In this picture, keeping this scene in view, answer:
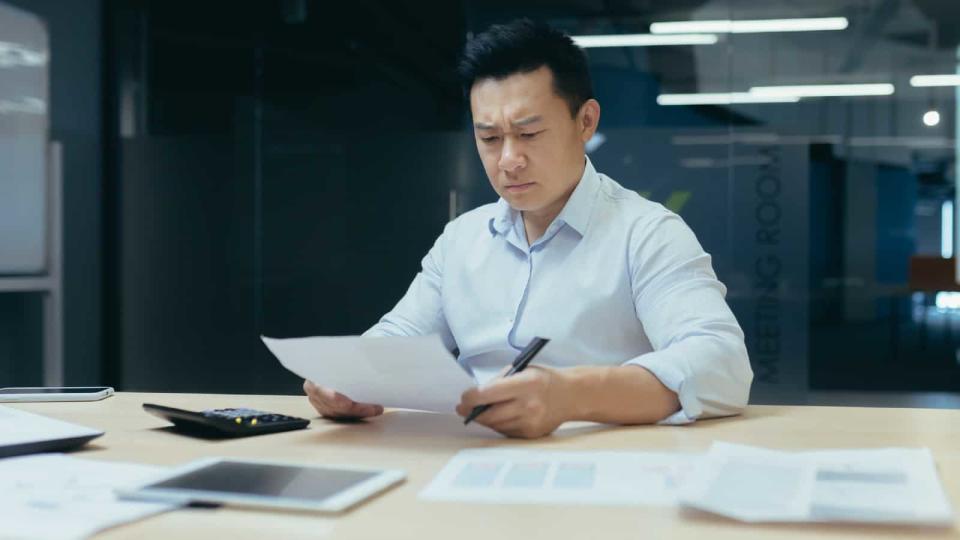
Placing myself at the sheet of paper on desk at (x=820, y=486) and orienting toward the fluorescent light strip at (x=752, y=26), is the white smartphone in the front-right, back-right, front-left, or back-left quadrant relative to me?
front-left

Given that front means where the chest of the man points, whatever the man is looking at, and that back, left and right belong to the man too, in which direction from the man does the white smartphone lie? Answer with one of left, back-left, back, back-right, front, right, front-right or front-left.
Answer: front-right

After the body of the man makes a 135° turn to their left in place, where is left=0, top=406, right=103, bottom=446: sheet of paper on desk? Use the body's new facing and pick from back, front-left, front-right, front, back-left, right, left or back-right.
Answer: back-right

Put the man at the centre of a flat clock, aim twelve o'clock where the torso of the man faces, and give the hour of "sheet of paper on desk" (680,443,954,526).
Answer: The sheet of paper on desk is roughly at 10 o'clock from the man.

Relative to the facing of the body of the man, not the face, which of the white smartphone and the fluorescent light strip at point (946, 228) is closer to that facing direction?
the white smartphone

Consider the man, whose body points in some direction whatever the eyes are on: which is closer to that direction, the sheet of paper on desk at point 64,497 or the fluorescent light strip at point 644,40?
the sheet of paper on desk

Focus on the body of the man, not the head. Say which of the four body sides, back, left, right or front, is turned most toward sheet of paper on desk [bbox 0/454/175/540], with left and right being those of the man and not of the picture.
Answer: front

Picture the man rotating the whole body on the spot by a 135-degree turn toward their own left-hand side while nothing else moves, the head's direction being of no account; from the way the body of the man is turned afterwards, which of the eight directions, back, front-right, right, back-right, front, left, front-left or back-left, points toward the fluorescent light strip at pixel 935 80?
front-left

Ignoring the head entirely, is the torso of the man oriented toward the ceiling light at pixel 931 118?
no

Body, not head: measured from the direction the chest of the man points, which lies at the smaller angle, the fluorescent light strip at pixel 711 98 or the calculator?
the calculator

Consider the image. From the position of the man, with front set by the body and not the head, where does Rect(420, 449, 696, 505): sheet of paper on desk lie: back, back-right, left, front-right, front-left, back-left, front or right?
front-left

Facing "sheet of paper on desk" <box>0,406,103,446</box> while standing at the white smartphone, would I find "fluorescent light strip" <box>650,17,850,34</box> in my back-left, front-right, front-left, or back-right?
back-left

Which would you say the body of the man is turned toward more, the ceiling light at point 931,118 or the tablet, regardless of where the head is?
the tablet

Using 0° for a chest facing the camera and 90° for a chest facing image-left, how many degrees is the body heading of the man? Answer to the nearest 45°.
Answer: approximately 45°

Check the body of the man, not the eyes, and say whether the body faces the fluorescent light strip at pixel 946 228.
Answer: no

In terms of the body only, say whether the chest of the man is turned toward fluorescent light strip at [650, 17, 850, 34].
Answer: no

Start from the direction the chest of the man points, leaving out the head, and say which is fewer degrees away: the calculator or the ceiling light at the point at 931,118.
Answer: the calculator

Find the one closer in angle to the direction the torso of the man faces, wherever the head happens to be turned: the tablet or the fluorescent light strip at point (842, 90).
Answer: the tablet

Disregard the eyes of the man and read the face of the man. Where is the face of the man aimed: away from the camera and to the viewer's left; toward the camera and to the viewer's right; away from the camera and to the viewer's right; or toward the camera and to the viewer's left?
toward the camera and to the viewer's left
